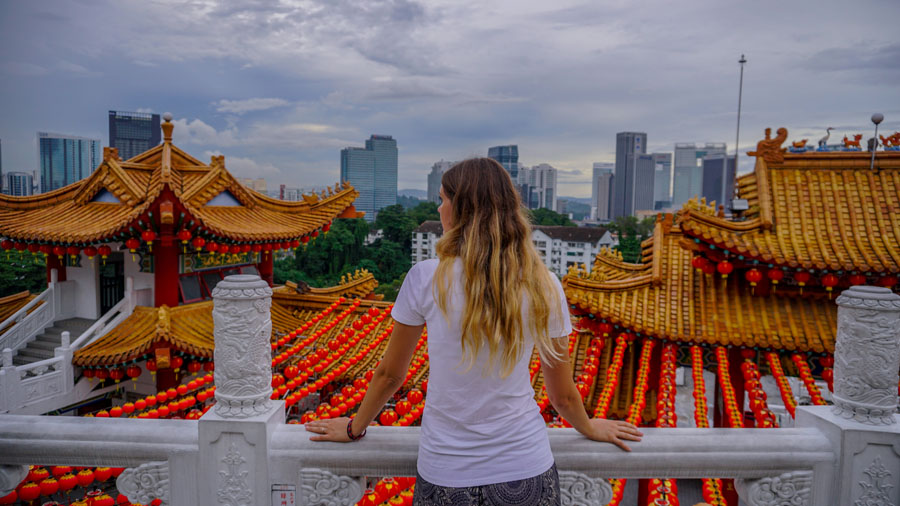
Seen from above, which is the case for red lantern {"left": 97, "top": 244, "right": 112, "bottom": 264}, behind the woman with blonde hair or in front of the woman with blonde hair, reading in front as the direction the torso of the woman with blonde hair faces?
in front

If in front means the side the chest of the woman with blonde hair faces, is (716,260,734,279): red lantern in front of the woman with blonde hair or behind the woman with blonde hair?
in front

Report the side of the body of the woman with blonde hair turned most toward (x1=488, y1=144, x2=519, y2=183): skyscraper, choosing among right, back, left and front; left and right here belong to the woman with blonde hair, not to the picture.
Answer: front

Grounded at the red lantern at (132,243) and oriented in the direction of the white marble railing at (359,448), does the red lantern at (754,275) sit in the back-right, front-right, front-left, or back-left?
front-left

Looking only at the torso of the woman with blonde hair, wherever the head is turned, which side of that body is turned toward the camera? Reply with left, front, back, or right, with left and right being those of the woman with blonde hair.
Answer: back

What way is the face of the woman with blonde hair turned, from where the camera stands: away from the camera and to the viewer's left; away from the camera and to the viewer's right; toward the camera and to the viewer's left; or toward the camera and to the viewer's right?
away from the camera and to the viewer's left

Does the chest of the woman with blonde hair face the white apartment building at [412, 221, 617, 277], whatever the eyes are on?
yes

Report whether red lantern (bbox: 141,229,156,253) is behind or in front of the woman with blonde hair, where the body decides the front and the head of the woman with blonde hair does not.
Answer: in front

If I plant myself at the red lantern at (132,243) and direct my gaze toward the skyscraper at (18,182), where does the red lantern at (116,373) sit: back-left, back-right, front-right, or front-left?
back-left

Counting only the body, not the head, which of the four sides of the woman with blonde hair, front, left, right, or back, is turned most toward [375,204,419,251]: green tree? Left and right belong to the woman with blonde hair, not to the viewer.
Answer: front
